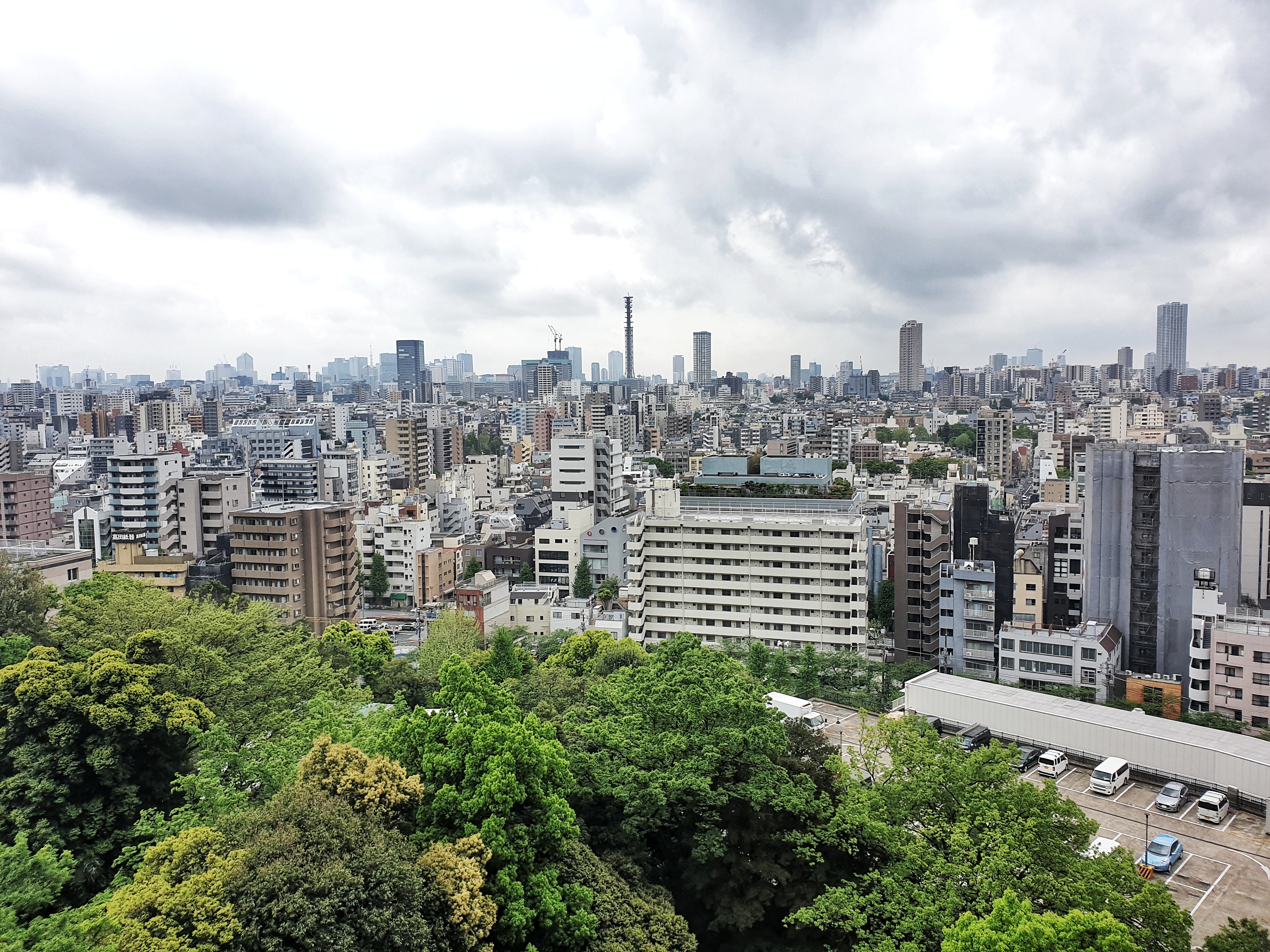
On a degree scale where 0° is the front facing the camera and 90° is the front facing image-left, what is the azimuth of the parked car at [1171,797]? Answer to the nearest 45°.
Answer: approximately 45°

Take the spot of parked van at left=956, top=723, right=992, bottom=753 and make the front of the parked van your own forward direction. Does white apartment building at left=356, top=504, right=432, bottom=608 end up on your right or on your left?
on your right

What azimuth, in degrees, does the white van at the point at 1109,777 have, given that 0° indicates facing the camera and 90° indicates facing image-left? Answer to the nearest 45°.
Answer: approximately 45°

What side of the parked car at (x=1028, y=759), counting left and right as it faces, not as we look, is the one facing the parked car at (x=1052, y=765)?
left

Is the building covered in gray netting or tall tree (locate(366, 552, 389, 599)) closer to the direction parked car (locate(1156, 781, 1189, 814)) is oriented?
the tall tree

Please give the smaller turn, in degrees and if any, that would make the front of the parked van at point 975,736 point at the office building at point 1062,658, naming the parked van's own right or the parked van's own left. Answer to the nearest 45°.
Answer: approximately 180°

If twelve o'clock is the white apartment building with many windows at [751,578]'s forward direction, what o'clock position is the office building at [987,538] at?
The office building is roughly at 9 o'clock from the white apartment building with many windows.

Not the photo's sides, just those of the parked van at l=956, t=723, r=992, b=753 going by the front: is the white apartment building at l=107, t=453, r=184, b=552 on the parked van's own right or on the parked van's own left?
on the parked van's own right

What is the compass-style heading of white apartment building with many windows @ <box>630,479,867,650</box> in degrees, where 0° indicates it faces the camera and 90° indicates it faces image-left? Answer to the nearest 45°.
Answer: approximately 0°
